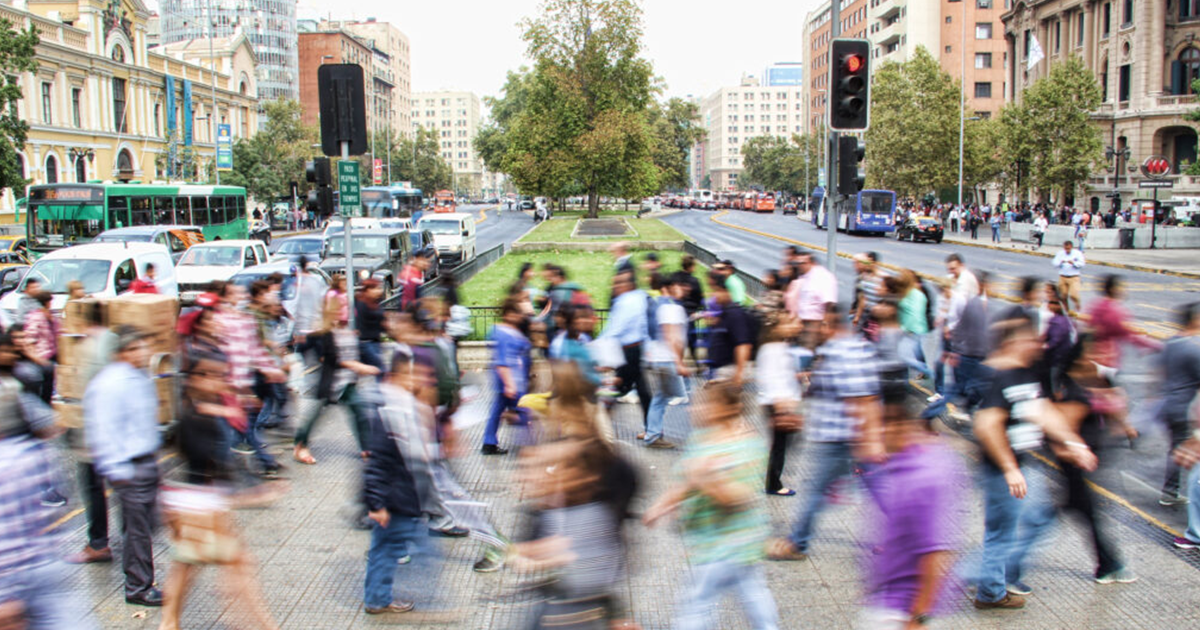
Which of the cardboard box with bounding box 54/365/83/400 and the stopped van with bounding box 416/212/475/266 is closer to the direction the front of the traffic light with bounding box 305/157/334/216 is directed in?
the cardboard box

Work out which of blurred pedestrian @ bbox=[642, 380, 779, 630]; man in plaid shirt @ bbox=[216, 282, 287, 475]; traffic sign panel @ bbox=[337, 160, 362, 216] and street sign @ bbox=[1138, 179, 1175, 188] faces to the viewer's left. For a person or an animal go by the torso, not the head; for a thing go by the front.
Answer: the blurred pedestrian

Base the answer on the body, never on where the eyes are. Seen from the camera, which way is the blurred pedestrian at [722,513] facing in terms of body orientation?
to the viewer's left

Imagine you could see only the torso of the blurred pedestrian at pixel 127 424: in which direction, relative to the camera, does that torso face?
to the viewer's right

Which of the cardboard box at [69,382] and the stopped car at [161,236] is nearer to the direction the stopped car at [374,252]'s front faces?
the cardboard box

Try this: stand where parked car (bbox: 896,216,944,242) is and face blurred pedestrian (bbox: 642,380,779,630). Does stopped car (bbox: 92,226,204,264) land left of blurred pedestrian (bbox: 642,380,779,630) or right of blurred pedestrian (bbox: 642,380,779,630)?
right

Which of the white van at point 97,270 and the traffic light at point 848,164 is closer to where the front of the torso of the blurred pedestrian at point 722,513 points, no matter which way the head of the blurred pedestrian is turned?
the white van

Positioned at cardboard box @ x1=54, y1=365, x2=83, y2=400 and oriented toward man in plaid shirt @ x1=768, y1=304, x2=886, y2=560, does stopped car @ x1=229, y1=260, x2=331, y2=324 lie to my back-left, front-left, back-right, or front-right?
back-left

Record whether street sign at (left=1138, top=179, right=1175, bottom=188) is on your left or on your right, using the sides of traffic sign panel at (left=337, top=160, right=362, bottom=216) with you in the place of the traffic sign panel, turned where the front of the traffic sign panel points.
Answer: on your left

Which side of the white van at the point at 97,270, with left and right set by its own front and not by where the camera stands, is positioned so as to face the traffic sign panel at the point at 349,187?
left
